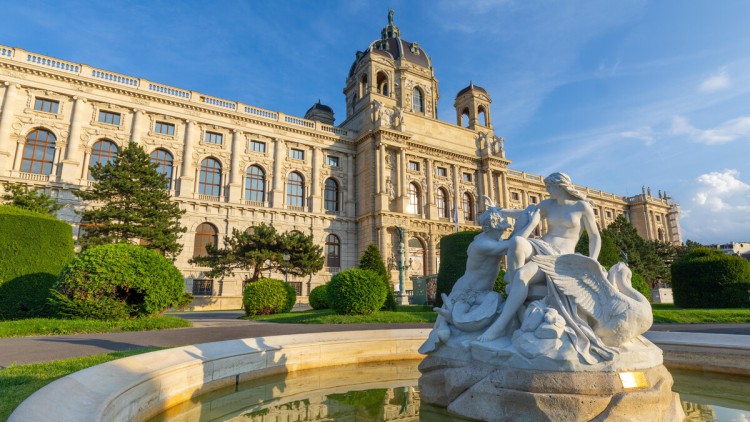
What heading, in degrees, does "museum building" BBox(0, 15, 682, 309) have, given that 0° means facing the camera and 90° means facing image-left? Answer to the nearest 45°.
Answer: approximately 315°

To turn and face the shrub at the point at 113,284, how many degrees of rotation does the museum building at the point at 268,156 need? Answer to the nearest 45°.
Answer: approximately 45° to its right

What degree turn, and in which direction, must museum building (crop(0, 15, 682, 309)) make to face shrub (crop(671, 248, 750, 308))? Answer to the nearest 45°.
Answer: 0° — it already faces it

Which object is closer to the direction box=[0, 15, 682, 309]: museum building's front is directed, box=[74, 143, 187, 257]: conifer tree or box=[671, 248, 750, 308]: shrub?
the shrub

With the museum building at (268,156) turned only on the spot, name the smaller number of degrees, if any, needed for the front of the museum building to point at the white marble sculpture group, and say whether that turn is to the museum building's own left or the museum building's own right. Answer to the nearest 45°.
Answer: approximately 45° to the museum building's own right

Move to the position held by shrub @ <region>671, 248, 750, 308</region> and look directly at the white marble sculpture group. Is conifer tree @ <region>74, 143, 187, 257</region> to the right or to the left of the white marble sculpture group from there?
right

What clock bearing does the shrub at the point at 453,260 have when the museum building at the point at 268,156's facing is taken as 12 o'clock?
The shrub is roughly at 12 o'clock from the museum building.

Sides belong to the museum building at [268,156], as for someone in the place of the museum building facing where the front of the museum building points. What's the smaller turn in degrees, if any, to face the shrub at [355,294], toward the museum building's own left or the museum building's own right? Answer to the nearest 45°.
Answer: approximately 45° to the museum building's own right

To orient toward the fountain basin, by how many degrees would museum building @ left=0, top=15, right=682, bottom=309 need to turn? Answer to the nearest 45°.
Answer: approximately 45° to its right

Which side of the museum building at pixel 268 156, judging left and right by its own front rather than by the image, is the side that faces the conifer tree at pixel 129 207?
right
